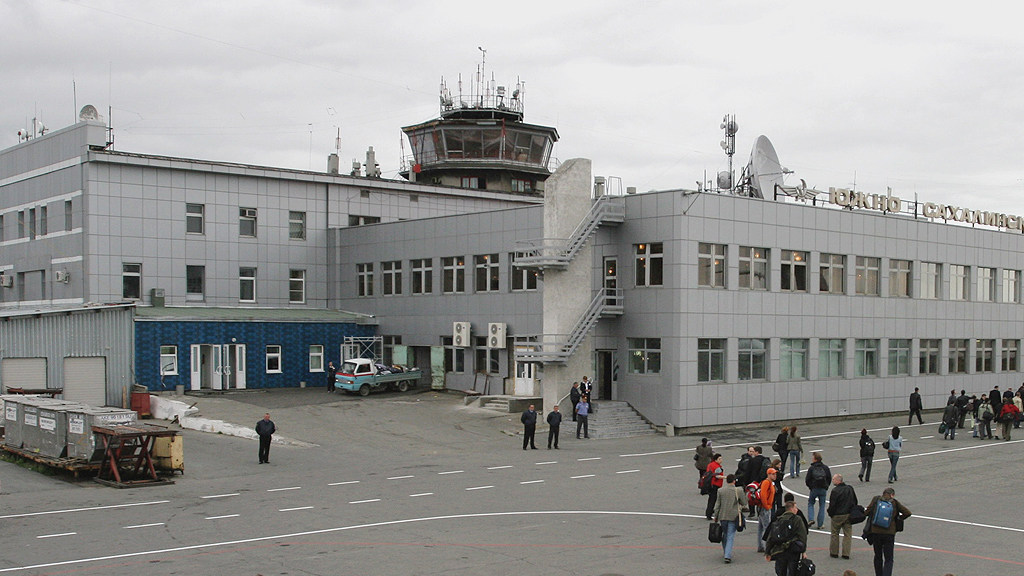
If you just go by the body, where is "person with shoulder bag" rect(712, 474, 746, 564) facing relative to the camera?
away from the camera

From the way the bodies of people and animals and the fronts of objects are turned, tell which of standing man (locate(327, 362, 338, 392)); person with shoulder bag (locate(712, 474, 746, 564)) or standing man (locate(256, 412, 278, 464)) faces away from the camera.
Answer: the person with shoulder bag

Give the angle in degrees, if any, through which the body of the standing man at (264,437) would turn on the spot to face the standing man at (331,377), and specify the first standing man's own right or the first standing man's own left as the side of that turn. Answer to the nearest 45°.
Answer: approximately 180°

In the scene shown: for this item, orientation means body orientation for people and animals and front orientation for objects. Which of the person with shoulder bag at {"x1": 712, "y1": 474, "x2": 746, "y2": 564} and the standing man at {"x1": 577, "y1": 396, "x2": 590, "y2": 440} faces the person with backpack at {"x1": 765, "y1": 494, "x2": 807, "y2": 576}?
the standing man

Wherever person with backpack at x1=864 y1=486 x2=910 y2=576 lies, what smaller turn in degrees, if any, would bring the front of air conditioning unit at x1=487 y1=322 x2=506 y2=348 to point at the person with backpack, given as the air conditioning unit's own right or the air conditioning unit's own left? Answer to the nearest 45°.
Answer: approximately 45° to the air conditioning unit's own left

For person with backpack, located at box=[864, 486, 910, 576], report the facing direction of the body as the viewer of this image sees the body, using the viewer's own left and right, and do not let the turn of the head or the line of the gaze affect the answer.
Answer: facing away from the viewer

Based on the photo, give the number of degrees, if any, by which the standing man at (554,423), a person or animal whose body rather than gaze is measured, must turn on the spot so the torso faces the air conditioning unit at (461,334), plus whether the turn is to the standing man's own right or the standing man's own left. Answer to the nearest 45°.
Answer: approximately 180°
